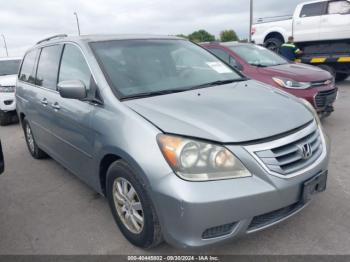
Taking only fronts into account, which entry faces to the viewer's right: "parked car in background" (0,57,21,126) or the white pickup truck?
the white pickup truck

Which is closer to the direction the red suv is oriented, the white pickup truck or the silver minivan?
the silver minivan

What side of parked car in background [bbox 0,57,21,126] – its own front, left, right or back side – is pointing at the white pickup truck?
left

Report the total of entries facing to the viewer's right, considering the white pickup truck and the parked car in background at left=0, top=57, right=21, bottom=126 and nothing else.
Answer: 1

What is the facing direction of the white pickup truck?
to the viewer's right

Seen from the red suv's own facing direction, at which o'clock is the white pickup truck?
The white pickup truck is roughly at 8 o'clock from the red suv.

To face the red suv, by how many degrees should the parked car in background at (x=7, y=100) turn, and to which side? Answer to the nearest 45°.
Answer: approximately 45° to its left

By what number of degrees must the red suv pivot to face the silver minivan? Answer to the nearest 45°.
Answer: approximately 45° to its right

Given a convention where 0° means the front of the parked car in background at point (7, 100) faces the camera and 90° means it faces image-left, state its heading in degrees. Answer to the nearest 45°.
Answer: approximately 0°

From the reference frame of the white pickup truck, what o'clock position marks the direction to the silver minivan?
The silver minivan is roughly at 3 o'clock from the white pickup truck.

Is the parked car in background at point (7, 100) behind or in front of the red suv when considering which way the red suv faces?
behind
